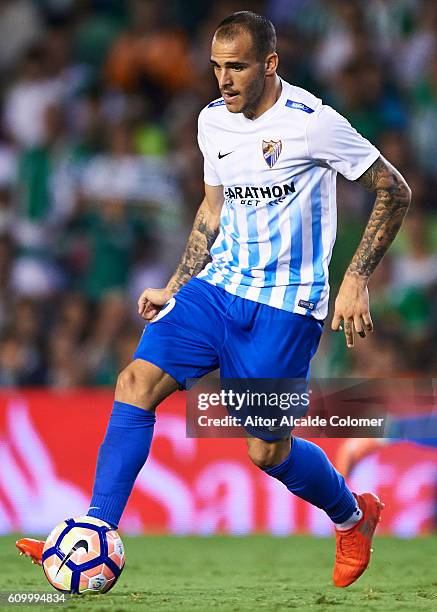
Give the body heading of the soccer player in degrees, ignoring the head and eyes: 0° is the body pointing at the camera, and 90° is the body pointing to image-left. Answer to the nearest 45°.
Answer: approximately 45°
